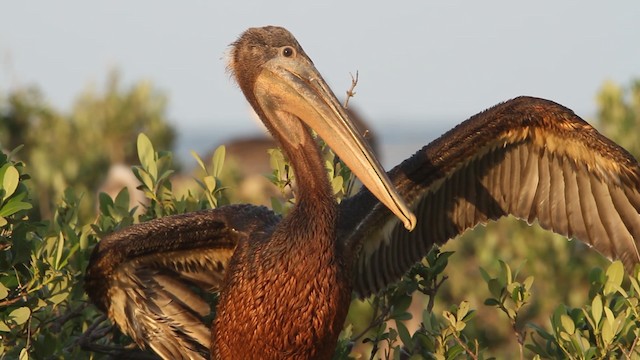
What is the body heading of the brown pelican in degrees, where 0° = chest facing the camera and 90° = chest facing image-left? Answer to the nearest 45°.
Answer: approximately 315°
